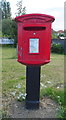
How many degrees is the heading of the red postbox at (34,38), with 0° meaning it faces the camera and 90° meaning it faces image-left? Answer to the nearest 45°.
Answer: approximately 0°

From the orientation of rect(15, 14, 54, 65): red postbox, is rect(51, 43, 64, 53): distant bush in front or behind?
behind
